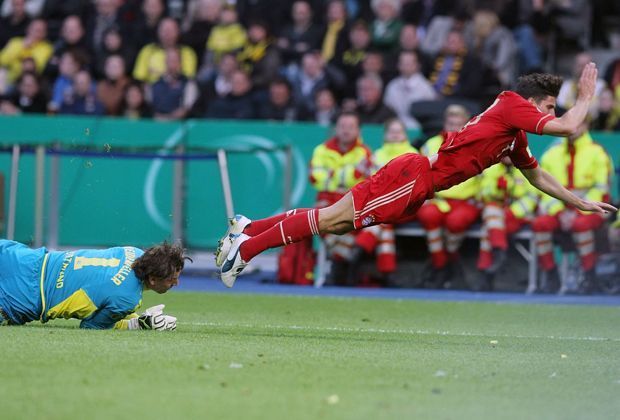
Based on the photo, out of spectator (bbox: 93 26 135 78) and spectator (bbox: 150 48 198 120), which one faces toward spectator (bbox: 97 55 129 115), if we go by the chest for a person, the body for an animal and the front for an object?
spectator (bbox: 93 26 135 78)

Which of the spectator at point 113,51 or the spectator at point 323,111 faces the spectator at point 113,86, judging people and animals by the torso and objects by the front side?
the spectator at point 113,51

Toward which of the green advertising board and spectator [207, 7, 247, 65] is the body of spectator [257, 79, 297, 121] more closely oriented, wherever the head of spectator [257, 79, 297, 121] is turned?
the green advertising board
